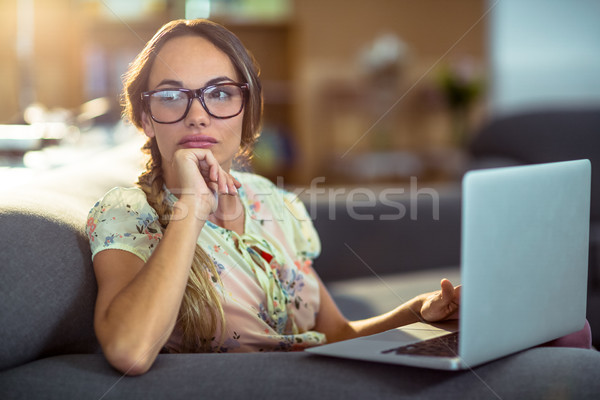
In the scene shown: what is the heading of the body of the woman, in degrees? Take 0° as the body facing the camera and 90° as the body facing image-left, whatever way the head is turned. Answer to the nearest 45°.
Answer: approximately 315°

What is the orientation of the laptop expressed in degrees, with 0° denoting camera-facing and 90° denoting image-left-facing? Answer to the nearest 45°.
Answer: approximately 135°

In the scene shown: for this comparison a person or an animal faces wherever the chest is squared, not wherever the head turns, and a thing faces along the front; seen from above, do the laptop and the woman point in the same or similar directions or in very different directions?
very different directions
